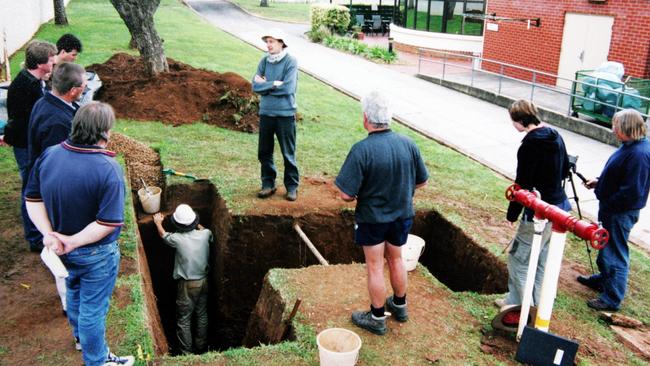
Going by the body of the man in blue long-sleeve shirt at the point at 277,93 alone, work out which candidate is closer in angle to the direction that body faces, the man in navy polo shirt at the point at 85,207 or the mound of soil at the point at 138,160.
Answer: the man in navy polo shirt

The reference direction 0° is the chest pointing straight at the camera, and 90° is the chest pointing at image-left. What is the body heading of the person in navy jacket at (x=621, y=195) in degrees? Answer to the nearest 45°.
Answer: approximately 90°

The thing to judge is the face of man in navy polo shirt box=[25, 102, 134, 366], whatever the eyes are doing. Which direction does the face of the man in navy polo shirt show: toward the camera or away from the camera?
away from the camera

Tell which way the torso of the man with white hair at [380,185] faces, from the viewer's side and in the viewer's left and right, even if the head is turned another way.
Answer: facing away from the viewer and to the left of the viewer

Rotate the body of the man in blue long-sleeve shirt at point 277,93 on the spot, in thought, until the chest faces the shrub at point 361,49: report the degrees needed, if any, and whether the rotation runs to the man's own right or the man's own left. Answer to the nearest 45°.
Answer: approximately 135° to the man's own right

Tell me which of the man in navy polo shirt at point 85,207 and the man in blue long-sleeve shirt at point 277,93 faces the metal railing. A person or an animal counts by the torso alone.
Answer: the man in navy polo shirt

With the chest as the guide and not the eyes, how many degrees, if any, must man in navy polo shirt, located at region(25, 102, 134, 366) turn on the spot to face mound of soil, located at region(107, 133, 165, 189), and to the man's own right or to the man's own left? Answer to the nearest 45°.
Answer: approximately 45° to the man's own left

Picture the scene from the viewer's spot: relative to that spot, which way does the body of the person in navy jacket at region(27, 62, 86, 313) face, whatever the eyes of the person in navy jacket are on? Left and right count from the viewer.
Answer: facing away from the viewer and to the right of the viewer

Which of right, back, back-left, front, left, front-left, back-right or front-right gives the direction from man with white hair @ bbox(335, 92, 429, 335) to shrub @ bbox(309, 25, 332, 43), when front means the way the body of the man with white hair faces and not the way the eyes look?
front-right

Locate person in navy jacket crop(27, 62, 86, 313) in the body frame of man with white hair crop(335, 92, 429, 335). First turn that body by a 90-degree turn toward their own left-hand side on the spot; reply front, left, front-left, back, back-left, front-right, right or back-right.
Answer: front-right

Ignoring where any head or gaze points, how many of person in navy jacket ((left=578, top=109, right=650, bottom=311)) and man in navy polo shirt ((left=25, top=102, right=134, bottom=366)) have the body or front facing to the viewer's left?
1

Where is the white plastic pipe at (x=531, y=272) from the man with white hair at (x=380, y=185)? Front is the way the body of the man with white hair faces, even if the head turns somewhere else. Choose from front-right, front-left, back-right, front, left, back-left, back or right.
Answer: back-right

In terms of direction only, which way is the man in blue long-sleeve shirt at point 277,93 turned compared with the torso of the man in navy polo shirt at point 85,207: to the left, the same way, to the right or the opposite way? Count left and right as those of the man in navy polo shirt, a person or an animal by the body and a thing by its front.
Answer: the opposite way

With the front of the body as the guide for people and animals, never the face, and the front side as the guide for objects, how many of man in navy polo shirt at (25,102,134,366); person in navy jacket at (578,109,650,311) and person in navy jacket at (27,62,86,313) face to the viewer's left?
1
